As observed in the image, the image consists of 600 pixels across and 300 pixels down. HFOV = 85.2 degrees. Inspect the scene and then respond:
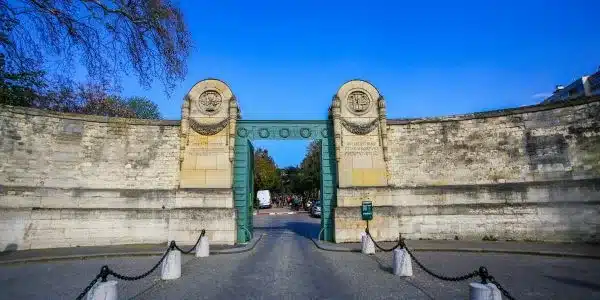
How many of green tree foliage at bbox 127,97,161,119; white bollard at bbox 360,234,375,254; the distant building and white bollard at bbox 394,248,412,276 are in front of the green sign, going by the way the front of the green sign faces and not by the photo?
2

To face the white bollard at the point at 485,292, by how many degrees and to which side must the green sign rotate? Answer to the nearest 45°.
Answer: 0° — it already faces it

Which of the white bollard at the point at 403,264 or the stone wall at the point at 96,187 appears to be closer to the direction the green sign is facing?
the white bollard

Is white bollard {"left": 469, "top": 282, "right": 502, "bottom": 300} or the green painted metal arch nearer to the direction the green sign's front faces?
the white bollard

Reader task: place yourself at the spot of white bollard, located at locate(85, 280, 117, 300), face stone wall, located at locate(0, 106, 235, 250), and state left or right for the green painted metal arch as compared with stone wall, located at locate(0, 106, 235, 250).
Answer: right

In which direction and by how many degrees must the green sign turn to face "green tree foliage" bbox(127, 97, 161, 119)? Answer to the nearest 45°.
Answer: approximately 135° to its right

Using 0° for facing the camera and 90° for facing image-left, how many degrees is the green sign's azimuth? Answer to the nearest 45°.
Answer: approximately 0°

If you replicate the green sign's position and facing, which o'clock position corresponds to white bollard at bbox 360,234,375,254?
The white bollard is roughly at 12 o'clock from the green sign.
